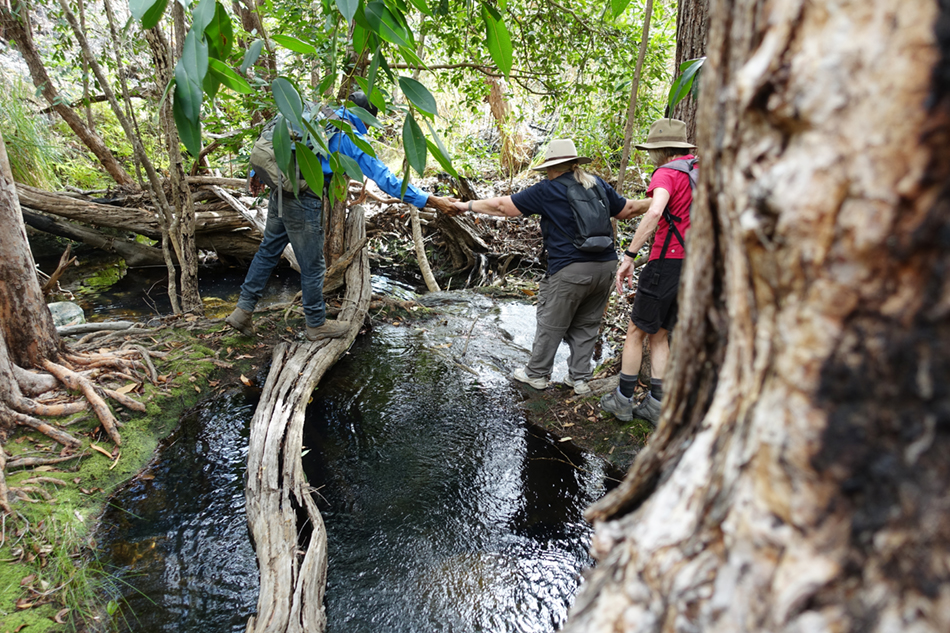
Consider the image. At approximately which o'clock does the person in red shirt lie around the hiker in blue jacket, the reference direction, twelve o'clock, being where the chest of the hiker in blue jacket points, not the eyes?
The person in red shirt is roughly at 1 o'clock from the hiker in blue jacket.

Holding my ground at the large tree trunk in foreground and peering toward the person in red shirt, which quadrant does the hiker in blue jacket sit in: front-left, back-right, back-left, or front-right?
front-left

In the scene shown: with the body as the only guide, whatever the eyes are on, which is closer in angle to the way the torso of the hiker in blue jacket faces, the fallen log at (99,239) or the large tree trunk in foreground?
the large tree trunk in foreground

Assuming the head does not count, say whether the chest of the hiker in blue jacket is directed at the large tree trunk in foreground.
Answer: no

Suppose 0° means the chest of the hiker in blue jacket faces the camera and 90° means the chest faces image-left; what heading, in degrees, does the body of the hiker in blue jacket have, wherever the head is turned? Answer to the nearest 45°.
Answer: approximately 270°

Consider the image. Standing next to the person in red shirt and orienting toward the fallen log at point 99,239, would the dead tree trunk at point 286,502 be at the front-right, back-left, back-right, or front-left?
front-left

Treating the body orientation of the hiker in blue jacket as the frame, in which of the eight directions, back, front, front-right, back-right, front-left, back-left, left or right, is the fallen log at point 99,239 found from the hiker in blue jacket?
back-left

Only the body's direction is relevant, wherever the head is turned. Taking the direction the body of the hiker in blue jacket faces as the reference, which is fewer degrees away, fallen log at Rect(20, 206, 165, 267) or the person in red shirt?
the person in red shirt

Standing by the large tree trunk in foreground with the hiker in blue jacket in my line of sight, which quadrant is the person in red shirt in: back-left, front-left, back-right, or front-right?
front-right
